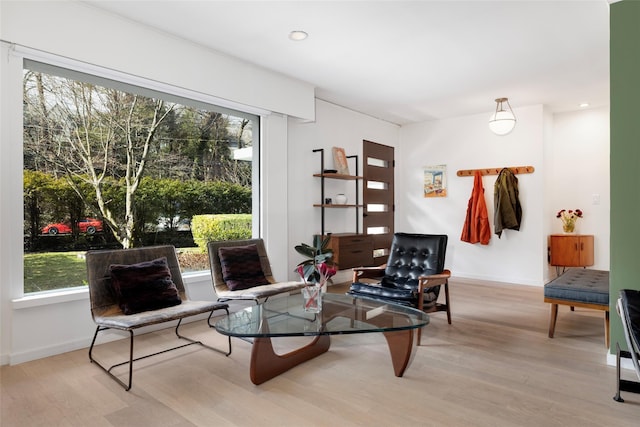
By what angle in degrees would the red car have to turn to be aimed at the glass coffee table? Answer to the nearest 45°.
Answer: approximately 135° to its left

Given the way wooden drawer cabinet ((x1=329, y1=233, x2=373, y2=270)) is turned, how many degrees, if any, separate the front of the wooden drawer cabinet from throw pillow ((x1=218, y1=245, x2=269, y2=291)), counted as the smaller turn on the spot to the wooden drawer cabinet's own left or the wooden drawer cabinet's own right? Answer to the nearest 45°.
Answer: approximately 90° to the wooden drawer cabinet's own right

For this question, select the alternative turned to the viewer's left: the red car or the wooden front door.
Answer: the red car

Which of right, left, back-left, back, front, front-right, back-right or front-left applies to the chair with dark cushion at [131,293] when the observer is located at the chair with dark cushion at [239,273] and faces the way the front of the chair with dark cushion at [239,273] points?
right

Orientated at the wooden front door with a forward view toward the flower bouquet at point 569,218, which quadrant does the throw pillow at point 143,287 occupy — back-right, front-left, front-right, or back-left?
back-right

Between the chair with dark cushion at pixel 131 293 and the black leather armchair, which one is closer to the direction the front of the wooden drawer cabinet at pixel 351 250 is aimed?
the black leather armchair

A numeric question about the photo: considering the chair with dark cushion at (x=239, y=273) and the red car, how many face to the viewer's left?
1

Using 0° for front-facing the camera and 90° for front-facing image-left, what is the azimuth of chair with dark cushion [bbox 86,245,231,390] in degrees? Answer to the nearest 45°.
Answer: approximately 315°

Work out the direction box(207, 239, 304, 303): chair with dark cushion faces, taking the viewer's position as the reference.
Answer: facing the viewer and to the right of the viewer

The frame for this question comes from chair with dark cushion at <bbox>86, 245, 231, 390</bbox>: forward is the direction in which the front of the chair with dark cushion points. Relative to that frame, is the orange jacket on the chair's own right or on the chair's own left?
on the chair's own left

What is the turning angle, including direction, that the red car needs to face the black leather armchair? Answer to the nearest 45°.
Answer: approximately 135° to its left

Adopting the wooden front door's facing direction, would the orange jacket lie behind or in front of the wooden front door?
in front

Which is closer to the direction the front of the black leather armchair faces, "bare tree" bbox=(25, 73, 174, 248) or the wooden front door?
the bare tree

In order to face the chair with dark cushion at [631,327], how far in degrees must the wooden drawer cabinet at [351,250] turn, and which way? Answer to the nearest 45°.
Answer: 0° — it already faces it

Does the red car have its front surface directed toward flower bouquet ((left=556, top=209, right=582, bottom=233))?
no

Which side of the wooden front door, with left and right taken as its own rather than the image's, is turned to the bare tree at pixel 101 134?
right

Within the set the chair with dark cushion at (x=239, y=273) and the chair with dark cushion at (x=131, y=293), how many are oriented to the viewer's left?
0

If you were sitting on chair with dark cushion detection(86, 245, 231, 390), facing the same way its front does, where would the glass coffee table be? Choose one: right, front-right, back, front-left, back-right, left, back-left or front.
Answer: front

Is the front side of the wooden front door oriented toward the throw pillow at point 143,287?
no

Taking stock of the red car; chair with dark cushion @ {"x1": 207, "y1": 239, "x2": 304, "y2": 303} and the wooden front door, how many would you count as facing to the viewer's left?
1

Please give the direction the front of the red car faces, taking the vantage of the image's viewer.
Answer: facing to the left of the viewer

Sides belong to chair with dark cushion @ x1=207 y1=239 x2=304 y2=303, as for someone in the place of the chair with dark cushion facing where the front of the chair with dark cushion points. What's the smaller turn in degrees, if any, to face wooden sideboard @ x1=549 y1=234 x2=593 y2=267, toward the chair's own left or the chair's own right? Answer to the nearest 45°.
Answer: approximately 45° to the chair's own left
